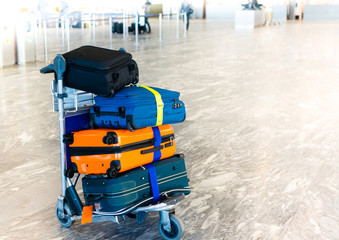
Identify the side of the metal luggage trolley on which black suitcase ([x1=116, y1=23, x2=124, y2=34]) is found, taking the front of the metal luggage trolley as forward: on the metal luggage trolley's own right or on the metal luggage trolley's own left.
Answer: on the metal luggage trolley's own left

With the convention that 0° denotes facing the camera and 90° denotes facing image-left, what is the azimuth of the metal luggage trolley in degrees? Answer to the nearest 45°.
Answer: approximately 315°
